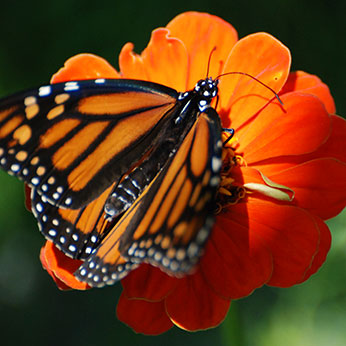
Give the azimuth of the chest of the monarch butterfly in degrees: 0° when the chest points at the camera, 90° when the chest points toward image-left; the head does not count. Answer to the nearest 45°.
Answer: approximately 225°
